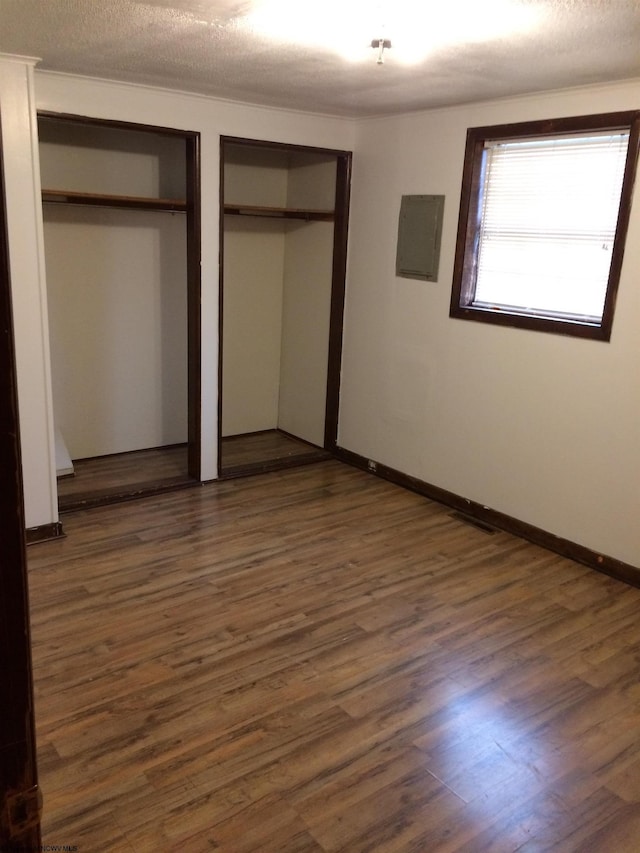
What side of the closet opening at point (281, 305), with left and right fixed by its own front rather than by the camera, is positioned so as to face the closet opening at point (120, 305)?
right

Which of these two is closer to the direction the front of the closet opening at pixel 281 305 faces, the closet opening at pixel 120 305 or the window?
the window

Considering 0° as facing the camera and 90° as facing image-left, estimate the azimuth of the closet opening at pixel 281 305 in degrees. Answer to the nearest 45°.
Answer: approximately 315°

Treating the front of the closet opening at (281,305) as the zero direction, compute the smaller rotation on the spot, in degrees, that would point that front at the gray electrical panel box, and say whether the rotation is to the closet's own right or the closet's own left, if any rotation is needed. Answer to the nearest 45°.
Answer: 0° — it already faces it

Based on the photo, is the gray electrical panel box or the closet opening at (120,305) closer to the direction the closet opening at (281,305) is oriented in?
the gray electrical panel box

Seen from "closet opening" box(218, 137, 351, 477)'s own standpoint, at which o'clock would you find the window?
The window is roughly at 12 o'clock from the closet opening.
